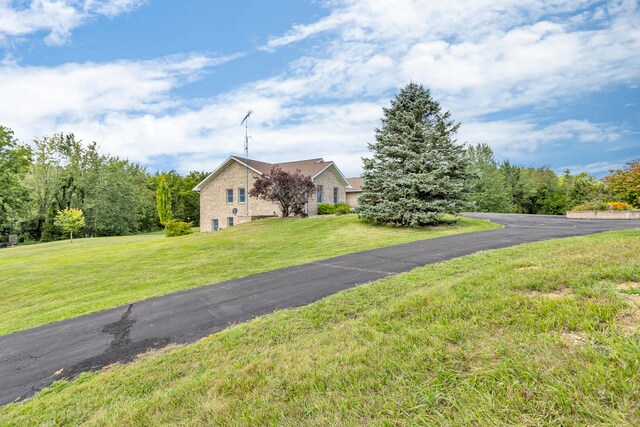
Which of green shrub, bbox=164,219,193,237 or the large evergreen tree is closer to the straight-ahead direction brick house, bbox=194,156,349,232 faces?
the large evergreen tree

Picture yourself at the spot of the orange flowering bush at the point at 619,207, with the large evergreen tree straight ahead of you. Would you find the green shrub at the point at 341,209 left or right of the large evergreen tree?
right

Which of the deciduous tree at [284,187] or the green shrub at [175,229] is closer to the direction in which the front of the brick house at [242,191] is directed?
the deciduous tree

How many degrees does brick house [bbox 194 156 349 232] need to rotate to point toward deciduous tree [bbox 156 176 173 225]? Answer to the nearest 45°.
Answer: approximately 180°

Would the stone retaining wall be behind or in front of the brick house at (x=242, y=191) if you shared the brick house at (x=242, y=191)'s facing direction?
in front

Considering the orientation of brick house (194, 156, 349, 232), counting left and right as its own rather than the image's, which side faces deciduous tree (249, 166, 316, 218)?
front

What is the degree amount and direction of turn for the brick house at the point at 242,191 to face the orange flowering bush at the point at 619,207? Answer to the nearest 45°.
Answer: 0° — it already faces it

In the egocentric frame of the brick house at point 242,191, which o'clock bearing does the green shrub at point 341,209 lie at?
The green shrub is roughly at 11 o'clock from the brick house.

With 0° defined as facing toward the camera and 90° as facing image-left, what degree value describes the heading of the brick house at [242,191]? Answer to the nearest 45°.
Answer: approximately 315°

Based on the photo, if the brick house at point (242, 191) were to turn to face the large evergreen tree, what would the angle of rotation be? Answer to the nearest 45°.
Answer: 0° — it already faces it
